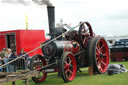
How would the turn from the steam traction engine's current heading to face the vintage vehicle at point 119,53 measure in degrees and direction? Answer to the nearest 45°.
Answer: approximately 180°

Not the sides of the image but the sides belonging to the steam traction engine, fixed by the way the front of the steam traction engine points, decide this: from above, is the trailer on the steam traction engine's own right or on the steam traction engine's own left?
on the steam traction engine's own right

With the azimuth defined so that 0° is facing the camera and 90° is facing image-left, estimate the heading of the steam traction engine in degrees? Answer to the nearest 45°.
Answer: approximately 45°
